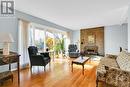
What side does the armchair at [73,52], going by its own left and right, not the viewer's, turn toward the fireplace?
left

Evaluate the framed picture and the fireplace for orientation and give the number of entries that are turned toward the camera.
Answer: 2

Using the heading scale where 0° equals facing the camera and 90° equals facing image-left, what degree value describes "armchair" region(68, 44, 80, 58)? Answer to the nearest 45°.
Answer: approximately 315°

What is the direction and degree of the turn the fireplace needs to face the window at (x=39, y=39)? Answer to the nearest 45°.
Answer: approximately 45° to its right

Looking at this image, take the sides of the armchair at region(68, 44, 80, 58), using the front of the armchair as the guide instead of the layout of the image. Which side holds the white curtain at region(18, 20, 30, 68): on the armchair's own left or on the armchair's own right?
on the armchair's own right

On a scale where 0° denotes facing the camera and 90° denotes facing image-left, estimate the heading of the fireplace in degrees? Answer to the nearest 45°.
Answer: approximately 0°

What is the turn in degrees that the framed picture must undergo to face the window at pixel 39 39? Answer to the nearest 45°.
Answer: approximately 45° to its right

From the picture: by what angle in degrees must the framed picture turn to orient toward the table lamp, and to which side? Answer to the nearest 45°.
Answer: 0° — it already faces it

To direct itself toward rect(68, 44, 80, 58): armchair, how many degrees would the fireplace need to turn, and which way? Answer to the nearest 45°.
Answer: approximately 45° to its right
